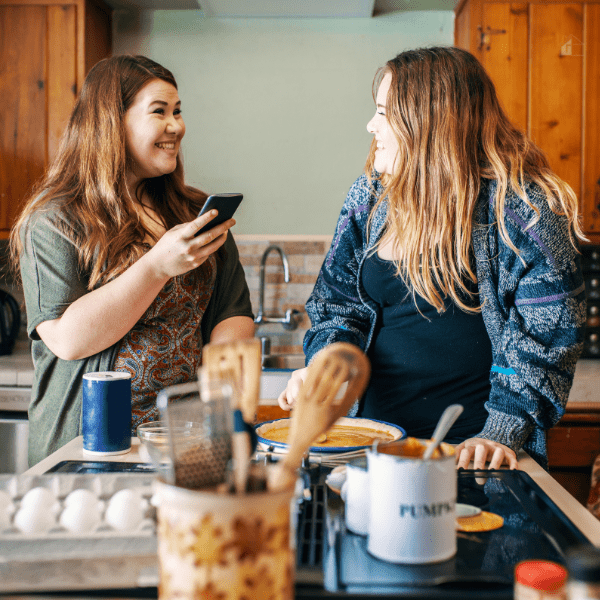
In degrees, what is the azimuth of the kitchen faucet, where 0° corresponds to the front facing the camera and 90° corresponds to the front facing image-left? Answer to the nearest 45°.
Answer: approximately 315°

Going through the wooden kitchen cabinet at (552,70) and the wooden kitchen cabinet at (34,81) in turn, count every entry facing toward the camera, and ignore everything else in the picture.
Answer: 2

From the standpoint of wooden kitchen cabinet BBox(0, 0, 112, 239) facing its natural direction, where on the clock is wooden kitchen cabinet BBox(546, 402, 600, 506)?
wooden kitchen cabinet BBox(546, 402, 600, 506) is roughly at 10 o'clock from wooden kitchen cabinet BBox(0, 0, 112, 239).

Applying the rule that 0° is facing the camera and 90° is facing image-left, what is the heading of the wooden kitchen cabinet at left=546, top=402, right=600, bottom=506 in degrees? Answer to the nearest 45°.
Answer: approximately 0°
